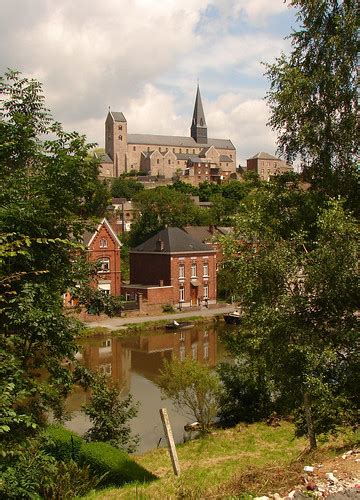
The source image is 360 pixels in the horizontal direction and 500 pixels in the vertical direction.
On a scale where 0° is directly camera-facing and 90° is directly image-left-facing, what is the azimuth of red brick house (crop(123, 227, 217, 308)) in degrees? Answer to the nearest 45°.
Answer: approximately 315°

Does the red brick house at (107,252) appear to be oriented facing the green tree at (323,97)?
yes

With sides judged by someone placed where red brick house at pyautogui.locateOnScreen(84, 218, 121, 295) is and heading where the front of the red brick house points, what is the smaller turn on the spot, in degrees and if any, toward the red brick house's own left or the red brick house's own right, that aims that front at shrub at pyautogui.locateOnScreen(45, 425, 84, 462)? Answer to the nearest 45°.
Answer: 0° — it already faces it

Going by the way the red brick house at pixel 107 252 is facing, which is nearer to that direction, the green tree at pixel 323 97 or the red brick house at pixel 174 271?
the green tree

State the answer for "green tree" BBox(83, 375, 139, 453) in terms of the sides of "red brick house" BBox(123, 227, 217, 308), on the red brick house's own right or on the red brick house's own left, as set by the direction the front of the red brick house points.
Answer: on the red brick house's own right

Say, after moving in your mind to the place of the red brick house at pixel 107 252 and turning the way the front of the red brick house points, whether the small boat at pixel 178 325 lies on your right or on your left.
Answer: on your left

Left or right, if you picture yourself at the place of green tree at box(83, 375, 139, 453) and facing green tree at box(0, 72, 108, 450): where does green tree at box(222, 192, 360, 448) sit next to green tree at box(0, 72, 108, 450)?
left

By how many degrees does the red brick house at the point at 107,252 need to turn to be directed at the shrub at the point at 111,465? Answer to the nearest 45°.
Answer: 0° — it already faces it
